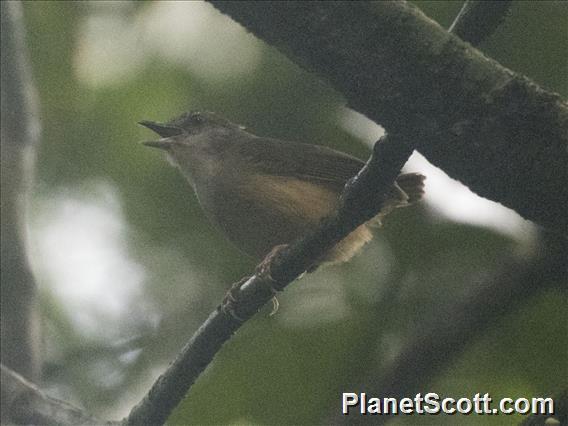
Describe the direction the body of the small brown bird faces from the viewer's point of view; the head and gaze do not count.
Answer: to the viewer's left

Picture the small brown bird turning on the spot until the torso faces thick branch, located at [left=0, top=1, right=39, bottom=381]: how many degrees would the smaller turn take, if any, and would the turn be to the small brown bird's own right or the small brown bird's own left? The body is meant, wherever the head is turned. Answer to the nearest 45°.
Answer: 0° — it already faces it

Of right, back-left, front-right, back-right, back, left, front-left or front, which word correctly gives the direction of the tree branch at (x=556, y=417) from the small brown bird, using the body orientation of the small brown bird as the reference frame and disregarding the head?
back-left

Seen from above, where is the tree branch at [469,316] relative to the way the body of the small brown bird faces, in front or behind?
behind

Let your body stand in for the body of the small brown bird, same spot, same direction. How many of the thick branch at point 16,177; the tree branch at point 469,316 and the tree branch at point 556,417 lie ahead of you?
1
